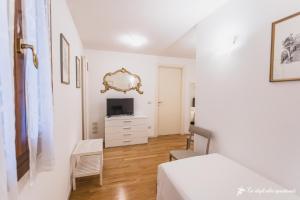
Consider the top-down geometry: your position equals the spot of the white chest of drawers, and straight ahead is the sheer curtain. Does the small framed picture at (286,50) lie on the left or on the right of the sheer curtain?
left

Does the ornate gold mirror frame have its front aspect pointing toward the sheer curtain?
yes

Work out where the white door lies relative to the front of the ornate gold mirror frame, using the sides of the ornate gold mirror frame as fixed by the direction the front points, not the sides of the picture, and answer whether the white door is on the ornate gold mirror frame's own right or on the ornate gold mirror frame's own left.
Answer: on the ornate gold mirror frame's own left

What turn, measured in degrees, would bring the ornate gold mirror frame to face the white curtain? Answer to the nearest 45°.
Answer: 0° — it already faces it

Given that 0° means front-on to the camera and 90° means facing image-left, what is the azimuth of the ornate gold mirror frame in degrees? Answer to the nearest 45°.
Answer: approximately 0°

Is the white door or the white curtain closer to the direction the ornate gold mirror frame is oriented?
the white curtain
